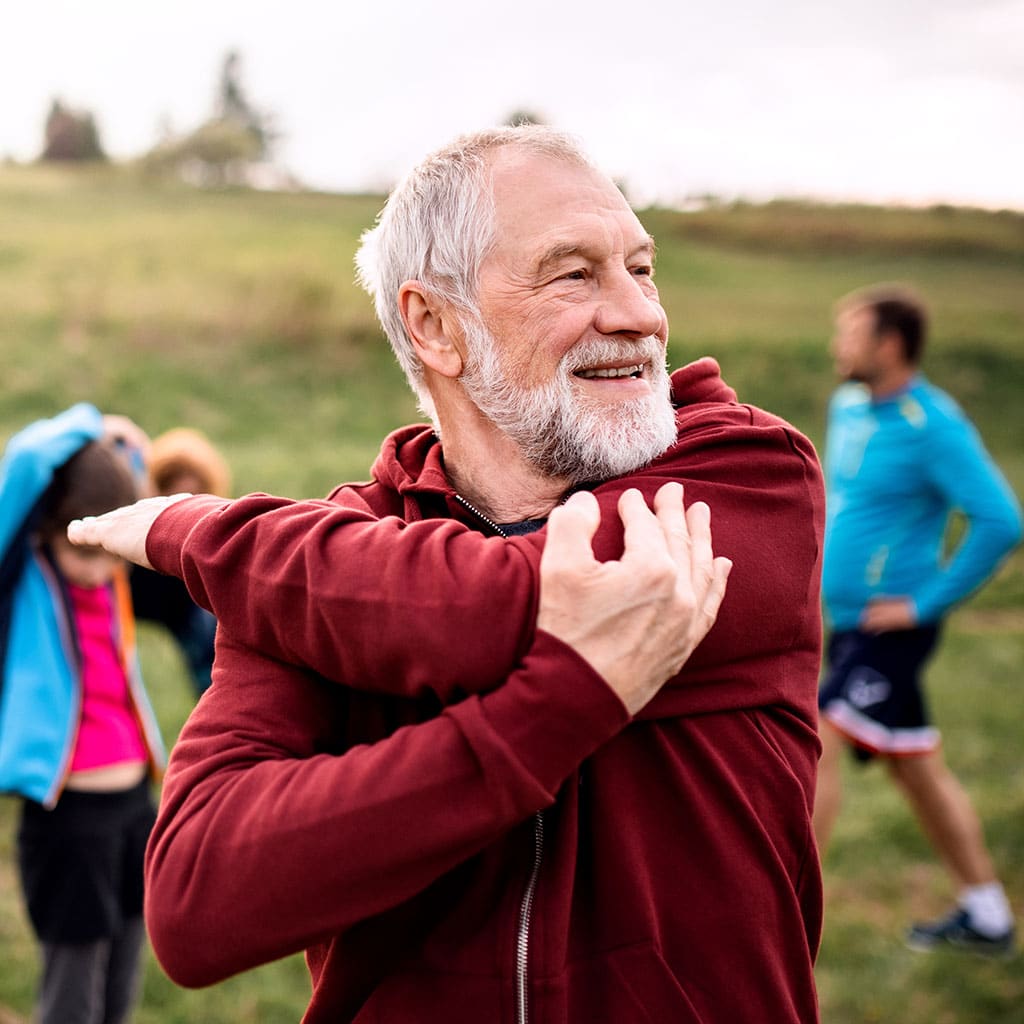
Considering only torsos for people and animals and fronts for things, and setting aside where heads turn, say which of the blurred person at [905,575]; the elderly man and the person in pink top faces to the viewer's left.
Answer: the blurred person

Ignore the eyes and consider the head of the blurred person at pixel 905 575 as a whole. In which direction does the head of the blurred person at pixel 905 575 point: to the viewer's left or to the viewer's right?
to the viewer's left

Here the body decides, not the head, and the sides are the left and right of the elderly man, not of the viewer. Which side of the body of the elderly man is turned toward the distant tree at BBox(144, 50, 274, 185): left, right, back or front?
back

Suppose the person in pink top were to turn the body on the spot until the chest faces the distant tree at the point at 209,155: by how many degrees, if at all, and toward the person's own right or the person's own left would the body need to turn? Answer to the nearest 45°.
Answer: approximately 135° to the person's own left

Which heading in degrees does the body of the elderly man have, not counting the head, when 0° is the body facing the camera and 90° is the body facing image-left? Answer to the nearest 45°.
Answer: approximately 0°

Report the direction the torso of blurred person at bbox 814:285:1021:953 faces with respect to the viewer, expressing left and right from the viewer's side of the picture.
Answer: facing to the left of the viewer

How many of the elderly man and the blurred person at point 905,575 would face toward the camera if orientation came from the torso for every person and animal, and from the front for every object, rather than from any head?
1
